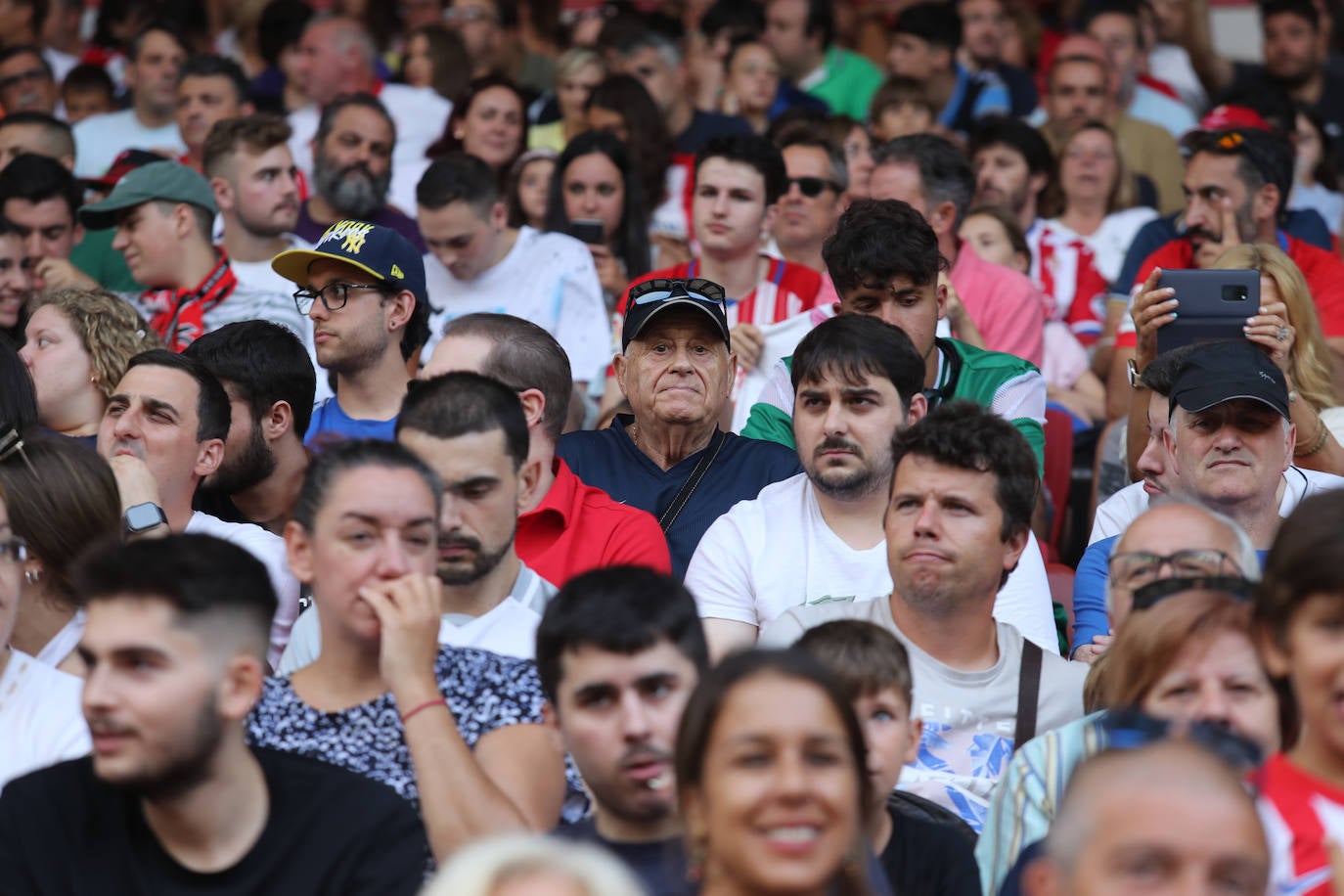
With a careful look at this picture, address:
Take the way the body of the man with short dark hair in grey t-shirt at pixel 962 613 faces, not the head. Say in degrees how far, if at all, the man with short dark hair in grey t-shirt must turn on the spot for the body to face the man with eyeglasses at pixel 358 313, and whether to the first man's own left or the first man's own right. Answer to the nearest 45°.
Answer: approximately 90° to the first man's own right

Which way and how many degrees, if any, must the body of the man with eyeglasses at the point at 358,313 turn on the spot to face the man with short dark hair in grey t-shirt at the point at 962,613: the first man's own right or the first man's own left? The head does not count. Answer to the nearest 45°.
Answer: approximately 90° to the first man's own left

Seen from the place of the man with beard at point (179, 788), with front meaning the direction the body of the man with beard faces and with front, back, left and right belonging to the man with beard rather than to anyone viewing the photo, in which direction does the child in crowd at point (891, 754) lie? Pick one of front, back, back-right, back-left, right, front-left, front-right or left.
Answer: back-left

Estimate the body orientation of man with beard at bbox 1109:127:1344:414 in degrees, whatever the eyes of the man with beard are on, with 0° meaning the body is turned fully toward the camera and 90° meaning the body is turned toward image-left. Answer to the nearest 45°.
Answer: approximately 45°

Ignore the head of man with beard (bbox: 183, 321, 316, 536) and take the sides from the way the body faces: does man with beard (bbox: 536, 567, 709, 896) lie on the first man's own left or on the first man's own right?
on the first man's own left

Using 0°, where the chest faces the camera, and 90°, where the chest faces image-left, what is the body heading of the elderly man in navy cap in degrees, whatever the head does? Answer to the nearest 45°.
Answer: approximately 0°

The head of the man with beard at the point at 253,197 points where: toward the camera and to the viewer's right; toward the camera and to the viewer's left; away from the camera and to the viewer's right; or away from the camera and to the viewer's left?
toward the camera and to the viewer's right

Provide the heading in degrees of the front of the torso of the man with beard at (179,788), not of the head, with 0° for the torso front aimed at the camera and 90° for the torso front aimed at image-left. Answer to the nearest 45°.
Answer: approximately 45°
